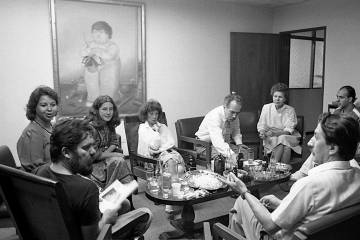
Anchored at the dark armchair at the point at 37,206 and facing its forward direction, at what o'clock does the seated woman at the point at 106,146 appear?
The seated woman is roughly at 11 o'clock from the dark armchair.

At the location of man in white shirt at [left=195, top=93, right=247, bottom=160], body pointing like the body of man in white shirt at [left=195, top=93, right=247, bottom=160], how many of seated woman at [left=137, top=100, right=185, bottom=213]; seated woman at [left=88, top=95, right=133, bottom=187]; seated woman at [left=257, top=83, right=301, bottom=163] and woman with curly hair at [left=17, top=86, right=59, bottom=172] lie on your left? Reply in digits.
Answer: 1

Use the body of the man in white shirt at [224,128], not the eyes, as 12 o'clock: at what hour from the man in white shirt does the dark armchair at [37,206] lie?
The dark armchair is roughly at 2 o'clock from the man in white shirt.

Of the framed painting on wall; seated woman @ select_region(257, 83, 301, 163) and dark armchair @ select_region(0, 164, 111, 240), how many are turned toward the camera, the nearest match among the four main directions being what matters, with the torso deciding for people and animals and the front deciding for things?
2

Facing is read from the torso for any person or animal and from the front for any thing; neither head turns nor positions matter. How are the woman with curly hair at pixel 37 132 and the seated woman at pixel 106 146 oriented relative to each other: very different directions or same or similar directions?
same or similar directions

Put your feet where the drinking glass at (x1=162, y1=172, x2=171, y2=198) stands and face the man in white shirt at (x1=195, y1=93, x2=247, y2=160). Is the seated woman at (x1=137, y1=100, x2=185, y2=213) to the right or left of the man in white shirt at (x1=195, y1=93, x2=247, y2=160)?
left

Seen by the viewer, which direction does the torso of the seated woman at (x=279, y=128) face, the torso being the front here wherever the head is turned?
toward the camera

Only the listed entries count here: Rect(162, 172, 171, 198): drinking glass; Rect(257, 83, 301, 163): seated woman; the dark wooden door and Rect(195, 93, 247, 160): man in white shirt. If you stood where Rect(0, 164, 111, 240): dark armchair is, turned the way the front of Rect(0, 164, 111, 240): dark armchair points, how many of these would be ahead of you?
4

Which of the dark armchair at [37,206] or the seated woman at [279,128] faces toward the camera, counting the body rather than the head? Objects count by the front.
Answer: the seated woman

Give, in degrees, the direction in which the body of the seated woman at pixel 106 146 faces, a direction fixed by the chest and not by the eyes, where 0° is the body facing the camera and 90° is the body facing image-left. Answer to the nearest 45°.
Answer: approximately 315°

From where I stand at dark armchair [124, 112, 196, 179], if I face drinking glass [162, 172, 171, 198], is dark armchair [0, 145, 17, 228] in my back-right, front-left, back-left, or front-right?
front-right

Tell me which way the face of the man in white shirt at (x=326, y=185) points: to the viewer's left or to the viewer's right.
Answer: to the viewer's left

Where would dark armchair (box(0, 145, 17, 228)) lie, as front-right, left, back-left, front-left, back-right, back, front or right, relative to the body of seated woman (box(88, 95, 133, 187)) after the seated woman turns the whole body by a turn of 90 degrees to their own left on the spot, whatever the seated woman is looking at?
back

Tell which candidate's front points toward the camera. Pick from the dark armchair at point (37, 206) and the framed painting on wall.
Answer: the framed painting on wall

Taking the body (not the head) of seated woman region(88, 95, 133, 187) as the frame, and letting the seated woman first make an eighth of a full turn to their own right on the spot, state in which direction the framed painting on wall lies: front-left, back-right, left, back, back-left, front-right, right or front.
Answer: back

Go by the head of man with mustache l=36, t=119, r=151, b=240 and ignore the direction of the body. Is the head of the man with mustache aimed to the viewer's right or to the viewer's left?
to the viewer's right

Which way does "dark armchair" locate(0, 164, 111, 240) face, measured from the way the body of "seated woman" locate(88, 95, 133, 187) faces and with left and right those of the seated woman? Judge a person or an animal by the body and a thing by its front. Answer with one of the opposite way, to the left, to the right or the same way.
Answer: to the left

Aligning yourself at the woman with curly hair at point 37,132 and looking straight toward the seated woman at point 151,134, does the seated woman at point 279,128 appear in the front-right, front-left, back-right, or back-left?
front-right
